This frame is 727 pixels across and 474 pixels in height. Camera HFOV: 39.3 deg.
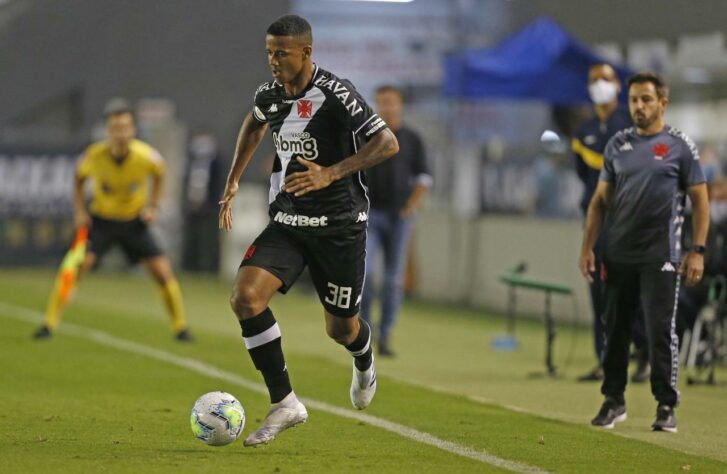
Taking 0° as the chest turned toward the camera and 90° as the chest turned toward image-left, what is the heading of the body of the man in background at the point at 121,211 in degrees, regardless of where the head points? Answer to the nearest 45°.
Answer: approximately 0°

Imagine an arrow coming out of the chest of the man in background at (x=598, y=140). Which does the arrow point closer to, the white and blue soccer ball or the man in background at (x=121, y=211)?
the white and blue soccer ball

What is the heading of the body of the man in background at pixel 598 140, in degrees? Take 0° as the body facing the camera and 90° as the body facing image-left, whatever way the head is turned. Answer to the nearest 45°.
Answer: approximately 45°

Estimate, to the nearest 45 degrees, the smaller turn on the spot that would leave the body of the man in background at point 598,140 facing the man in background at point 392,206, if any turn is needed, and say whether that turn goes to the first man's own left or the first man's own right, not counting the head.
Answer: approximately 90° to the first man's own right

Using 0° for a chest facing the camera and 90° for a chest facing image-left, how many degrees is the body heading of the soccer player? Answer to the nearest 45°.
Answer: approximately 45°

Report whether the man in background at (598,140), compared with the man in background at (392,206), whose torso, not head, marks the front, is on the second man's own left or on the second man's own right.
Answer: on the second man's own left
